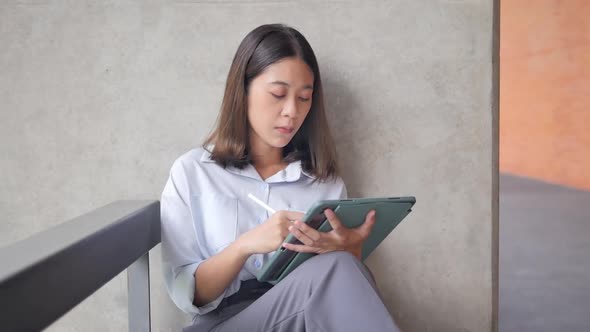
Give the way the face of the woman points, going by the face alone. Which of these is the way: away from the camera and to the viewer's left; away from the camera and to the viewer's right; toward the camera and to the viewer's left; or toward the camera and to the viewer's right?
toward the camera and to the viewer's right

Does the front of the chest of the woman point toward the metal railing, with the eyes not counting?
no
